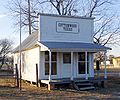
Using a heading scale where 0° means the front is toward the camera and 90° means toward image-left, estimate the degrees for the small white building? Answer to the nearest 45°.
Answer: approximately 315°
